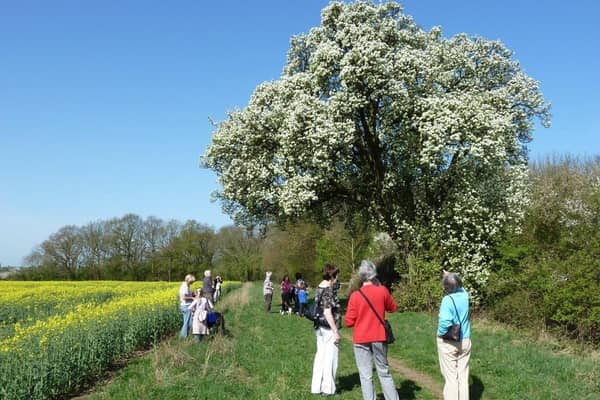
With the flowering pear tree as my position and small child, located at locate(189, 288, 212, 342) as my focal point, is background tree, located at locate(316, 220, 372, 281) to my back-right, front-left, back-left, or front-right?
back-right

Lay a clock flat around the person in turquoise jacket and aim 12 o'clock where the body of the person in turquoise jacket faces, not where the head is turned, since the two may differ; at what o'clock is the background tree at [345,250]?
The background tree is roughly at 1 o'clock from the person in turquoise jacket.

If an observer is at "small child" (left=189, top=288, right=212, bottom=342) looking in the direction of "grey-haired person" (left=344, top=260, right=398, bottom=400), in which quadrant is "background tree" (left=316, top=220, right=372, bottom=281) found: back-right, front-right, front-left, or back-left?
back-left

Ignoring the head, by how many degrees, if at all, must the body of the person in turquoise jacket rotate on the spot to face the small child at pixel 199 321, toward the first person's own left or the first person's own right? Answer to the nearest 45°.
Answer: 0° — they already face them

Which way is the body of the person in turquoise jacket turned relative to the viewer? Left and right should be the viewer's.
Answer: facing away from the viewer and to the left of the viewer

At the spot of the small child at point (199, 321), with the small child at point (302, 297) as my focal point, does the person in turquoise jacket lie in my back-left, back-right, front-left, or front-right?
back-right
